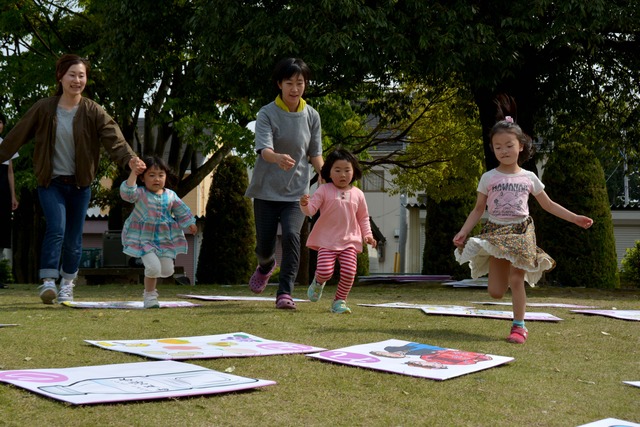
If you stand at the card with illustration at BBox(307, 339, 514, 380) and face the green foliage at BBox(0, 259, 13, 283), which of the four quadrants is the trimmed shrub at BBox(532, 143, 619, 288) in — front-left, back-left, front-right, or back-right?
front-right

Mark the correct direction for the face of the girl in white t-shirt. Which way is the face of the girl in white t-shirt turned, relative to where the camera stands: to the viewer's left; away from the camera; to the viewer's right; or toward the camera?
toward the camera

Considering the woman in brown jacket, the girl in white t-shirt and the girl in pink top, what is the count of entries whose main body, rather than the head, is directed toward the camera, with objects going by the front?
3

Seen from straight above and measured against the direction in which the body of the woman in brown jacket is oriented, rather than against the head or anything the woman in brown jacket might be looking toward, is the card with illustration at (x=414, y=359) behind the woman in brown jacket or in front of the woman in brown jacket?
in front

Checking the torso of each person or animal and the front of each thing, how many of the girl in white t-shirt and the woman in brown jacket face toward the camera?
2

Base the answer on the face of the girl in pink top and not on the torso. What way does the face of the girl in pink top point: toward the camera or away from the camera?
toward the camera

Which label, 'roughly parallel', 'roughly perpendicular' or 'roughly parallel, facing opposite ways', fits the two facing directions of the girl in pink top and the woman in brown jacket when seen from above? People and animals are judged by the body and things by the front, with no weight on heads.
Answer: roughly parallel

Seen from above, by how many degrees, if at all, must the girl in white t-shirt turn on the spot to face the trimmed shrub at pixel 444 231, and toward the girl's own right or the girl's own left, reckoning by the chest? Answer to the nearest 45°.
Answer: approximately 180°

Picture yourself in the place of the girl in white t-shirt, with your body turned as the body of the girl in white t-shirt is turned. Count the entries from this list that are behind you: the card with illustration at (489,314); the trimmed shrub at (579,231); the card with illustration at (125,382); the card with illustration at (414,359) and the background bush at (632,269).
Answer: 3

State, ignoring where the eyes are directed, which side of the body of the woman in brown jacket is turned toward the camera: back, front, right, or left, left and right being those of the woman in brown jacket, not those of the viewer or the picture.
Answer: front

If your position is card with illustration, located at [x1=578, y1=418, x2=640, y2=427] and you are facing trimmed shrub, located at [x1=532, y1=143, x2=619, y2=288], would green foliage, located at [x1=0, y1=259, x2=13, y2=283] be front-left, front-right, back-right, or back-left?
front-left

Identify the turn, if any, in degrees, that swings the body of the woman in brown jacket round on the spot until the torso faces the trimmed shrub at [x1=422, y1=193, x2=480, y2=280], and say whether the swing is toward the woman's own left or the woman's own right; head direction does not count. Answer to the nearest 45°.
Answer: approximately 135° to the woman's own left

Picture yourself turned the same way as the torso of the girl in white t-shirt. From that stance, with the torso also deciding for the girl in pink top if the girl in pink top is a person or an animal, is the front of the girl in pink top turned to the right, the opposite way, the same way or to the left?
the same way

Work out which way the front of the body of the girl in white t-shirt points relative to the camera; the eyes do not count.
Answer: toward the camera

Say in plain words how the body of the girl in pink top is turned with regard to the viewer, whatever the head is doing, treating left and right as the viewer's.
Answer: facing the viewer

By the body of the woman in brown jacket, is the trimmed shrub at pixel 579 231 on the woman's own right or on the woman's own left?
on the woman's own left

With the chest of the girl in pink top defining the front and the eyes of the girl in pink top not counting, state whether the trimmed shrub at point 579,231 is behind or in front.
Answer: behind
